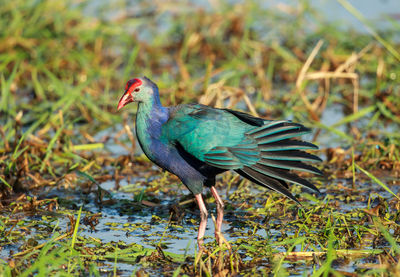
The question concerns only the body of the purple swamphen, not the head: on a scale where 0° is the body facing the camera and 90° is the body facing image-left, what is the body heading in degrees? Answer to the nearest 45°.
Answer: approximately 90°
